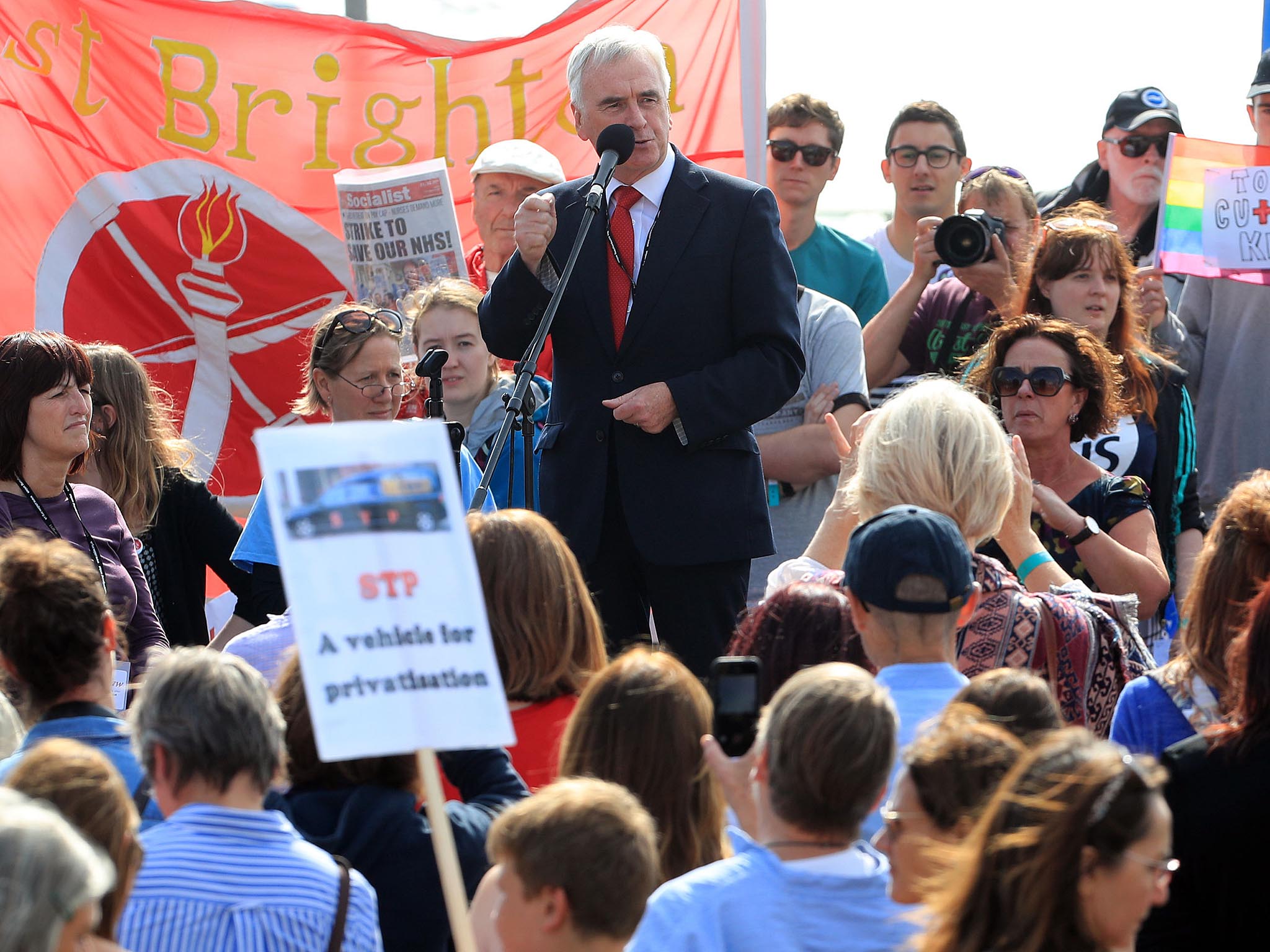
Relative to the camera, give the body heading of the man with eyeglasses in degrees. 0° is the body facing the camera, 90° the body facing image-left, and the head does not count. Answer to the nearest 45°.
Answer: approximately 0°

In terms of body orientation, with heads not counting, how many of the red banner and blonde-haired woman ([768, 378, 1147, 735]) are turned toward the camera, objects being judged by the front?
1

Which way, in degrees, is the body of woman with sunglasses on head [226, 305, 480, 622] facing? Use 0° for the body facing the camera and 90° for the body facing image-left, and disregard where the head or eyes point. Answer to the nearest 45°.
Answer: approximately 315°

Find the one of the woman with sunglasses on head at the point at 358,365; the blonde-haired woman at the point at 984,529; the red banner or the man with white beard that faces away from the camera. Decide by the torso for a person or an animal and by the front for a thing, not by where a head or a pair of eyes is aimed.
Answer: the blonde-haired woman

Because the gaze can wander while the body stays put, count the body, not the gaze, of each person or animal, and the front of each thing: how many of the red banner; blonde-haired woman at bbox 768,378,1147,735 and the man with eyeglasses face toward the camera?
2

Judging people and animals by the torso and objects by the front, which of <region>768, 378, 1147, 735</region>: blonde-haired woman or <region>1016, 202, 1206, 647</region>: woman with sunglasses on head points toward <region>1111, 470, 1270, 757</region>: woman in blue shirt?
the woman with sunglasses on head

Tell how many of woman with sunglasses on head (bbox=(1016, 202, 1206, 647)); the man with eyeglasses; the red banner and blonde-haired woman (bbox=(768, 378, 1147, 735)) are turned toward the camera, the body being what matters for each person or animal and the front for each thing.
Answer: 3

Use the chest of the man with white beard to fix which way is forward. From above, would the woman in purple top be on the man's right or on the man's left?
on the man's right

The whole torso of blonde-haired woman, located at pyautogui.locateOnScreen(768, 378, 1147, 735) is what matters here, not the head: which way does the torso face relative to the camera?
away from the camera

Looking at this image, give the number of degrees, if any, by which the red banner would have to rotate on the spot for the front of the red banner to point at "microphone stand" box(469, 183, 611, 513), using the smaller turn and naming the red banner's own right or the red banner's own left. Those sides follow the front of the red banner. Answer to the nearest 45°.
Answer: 0° — it already faces it

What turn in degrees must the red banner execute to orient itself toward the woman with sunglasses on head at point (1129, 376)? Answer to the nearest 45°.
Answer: approximately 45° to its left

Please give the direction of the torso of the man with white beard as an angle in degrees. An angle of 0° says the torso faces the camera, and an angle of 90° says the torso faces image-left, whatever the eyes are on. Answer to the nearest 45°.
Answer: approximately 315°

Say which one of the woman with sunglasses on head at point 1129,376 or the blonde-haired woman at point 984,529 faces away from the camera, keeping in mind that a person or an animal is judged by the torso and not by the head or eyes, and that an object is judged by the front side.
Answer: the blonde-haired woman

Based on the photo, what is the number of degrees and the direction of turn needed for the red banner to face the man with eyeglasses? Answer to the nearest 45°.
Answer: approximately 90° to its left
